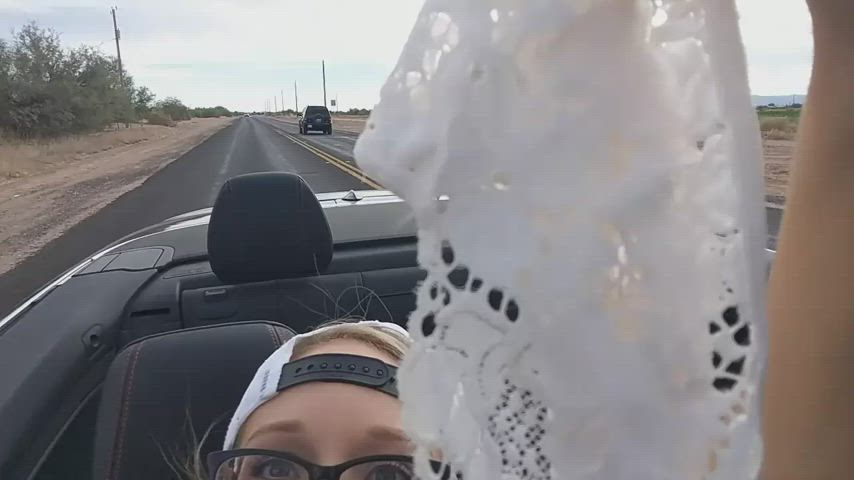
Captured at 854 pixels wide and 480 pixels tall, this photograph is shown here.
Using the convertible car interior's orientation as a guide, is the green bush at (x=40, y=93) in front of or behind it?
behind

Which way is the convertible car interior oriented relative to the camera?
toward the camera
